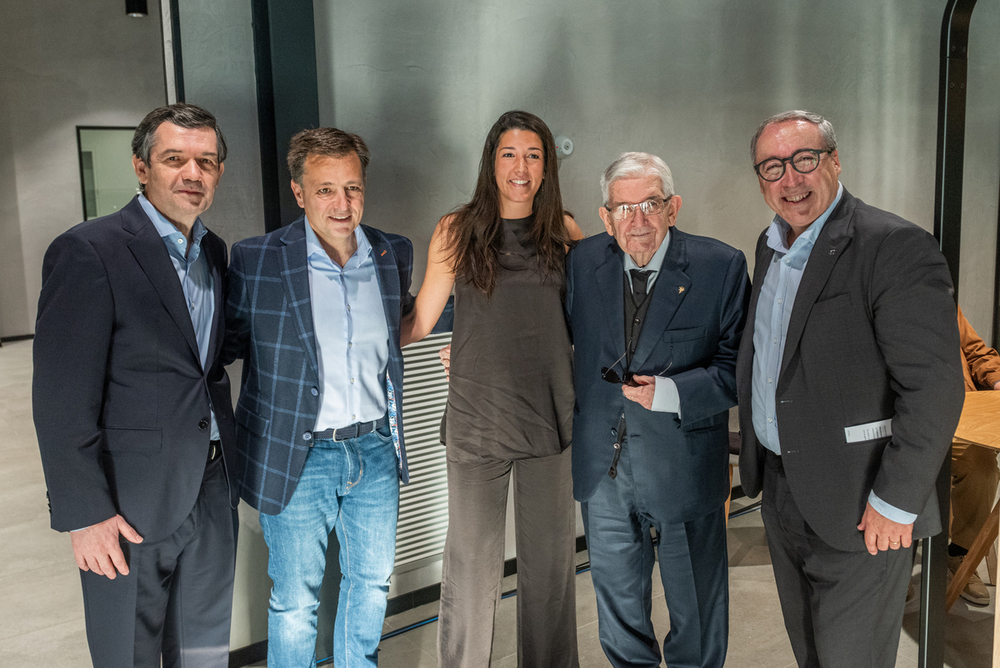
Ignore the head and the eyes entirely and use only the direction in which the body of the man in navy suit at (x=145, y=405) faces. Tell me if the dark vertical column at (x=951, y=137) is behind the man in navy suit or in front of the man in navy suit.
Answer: in front

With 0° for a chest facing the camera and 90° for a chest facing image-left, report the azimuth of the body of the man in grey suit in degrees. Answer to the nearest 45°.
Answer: approximately 45°

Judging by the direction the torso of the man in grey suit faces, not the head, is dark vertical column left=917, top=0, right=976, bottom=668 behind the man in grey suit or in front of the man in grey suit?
behind

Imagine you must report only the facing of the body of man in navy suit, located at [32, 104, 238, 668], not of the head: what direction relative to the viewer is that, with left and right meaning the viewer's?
facing the viewer and to the right of the viewer
